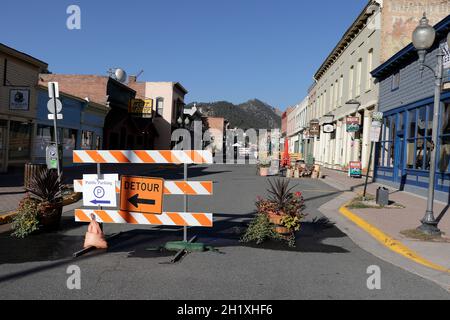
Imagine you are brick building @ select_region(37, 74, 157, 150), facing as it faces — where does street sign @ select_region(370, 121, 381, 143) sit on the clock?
The street sign is roughly at 1 o'clock from the brick building.

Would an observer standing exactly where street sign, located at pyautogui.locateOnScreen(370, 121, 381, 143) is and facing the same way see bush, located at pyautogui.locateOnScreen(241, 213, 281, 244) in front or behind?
in front

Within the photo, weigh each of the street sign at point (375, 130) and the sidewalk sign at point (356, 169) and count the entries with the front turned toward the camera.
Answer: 2

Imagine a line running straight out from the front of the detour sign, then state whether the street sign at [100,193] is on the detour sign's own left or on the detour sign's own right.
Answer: on the detour sign's own right

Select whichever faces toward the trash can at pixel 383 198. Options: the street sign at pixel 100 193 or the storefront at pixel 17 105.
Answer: the storefront

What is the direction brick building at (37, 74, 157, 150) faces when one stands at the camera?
facing the viewer and to the right of the viewer

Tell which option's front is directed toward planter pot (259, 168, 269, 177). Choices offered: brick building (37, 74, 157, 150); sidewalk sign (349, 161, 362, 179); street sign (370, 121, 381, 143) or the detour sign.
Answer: the brick building

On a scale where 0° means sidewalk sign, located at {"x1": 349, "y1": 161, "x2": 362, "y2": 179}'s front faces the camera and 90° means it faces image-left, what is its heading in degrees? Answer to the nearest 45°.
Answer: approximately 0°

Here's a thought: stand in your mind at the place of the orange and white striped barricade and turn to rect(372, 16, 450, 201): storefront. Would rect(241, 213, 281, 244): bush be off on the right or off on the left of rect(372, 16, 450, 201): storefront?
right

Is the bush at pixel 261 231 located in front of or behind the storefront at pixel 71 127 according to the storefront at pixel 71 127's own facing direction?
in front

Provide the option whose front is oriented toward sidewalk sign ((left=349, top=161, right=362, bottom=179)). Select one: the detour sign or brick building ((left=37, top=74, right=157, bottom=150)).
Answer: the brick building

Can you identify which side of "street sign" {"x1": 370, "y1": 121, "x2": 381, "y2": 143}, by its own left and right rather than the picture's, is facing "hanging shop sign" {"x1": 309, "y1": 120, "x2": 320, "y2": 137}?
back

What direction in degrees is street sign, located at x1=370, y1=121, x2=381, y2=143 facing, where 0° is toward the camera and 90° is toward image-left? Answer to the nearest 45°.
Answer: approximately 0°
